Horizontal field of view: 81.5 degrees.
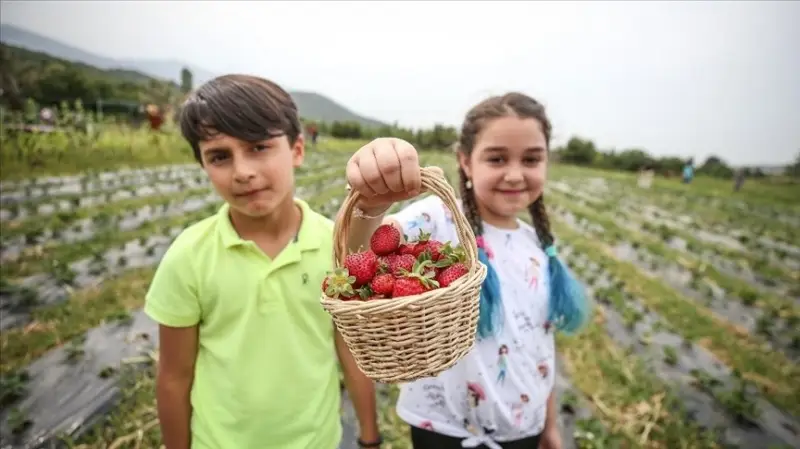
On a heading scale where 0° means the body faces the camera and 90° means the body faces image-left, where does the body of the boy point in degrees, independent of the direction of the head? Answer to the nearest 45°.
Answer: approximately 0°

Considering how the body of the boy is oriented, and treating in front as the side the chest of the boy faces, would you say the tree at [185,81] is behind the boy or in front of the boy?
behind

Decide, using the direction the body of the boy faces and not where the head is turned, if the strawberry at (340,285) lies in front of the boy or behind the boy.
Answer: in front

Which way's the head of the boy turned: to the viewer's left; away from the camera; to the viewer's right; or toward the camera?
toward the camera

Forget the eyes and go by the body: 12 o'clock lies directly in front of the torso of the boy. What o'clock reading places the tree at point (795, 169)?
The tree is roughly at 8 o'clock from the boy.

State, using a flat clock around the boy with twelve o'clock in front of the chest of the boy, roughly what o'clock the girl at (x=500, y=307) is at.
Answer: The girl is roughly at 9 o'clock from the boy.

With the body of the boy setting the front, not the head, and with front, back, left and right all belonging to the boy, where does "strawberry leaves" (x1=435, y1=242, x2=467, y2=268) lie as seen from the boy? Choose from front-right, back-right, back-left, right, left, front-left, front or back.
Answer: front-left

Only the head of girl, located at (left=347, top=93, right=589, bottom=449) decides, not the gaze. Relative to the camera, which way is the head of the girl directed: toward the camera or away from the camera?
toward the camera

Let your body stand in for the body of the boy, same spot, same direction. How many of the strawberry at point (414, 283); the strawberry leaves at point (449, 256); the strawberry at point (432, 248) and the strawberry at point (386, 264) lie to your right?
0

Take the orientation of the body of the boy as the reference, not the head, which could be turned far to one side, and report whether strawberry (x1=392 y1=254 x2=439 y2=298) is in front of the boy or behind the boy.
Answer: in front

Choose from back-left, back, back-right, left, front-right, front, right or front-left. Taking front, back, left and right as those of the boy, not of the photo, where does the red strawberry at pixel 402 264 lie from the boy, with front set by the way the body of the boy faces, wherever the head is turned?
front-left

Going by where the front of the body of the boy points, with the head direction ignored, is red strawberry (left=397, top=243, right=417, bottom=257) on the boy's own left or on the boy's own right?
on the boy's own left
